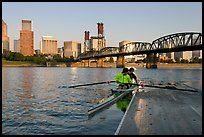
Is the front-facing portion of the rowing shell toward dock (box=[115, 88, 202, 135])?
no
